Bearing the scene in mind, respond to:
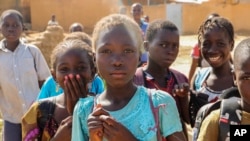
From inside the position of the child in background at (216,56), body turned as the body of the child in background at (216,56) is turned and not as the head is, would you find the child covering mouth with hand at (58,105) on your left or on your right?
on your right

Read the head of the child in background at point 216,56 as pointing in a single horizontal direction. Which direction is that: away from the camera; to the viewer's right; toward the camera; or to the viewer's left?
toward the camera

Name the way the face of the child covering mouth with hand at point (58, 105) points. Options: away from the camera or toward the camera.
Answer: toward the camera

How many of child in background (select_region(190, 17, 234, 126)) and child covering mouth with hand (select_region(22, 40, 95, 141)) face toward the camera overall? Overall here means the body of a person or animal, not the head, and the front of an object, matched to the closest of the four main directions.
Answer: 2

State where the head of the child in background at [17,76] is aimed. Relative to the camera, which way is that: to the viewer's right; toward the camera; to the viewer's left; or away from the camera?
toward the camera

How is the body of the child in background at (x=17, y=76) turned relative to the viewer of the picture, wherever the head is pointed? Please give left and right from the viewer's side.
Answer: facing the viewer

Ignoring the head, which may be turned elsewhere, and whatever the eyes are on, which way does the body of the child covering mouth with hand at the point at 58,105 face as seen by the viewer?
toward the camera

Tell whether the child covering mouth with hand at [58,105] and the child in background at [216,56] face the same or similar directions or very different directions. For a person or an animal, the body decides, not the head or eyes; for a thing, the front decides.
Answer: same or similar directions
